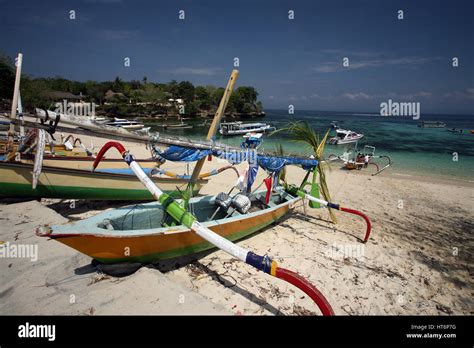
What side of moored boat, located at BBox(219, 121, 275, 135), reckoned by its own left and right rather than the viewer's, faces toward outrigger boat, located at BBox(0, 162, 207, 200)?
right

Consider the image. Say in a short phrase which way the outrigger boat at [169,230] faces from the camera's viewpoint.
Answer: facing the viewer and to the left of the viewer

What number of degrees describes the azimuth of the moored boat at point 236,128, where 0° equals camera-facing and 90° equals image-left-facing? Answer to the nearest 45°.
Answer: approximately 270°

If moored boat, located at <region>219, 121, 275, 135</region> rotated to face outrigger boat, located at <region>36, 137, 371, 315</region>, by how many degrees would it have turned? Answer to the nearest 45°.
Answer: approximately 90° to its right

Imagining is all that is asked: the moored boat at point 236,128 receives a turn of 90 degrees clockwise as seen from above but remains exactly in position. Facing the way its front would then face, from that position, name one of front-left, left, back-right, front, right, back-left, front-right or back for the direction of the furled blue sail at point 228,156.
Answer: front

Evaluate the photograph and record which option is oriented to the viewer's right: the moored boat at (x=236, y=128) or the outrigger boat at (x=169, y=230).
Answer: the moored boat

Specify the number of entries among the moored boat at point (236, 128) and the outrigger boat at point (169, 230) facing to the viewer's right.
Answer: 1

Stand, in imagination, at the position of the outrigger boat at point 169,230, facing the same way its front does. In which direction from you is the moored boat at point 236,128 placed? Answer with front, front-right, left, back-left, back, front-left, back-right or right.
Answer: back-right

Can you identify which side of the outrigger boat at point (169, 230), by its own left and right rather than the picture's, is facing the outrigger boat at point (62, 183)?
right
